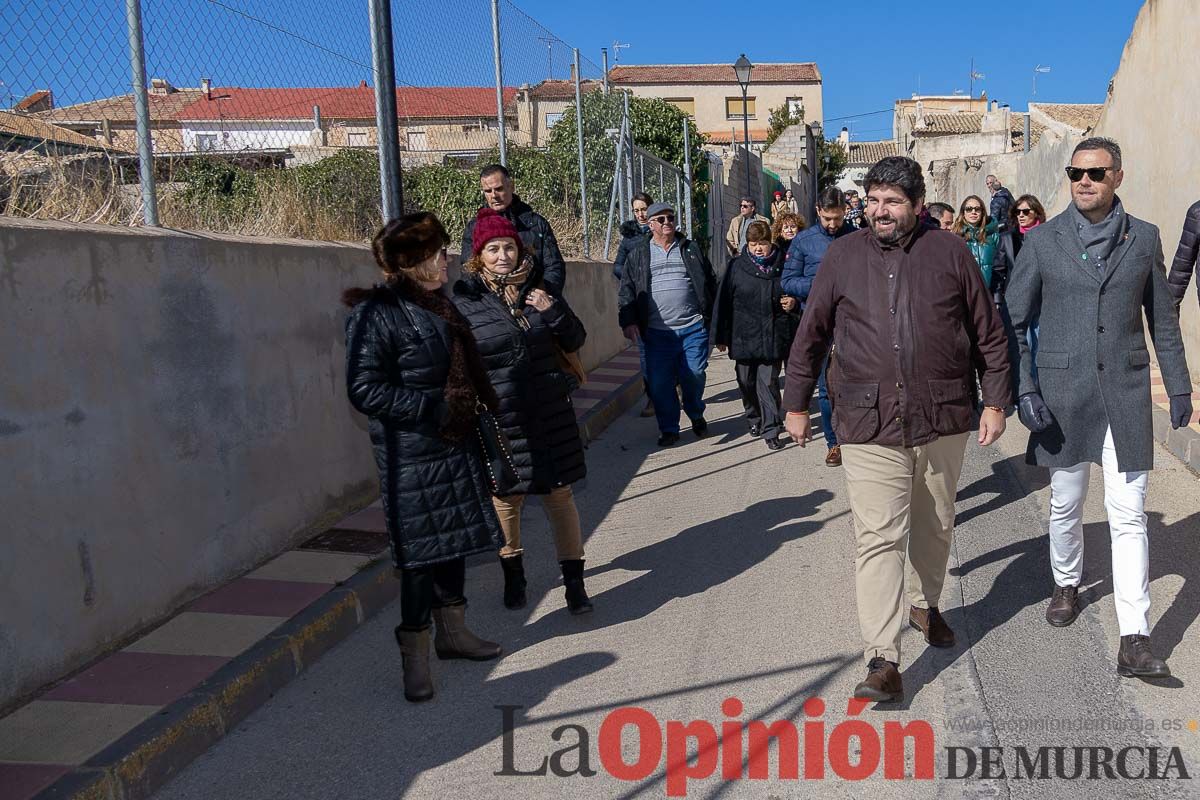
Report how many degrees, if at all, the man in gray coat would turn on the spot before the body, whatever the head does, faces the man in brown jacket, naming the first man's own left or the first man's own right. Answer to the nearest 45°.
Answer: approximately 45° to the first man's own right

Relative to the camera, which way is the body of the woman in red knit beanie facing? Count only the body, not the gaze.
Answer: toward the camera

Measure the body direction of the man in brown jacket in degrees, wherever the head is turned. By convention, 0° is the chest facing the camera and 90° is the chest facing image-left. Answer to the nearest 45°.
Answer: approximately 0°

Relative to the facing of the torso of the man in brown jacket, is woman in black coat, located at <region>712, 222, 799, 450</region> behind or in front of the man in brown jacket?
behind

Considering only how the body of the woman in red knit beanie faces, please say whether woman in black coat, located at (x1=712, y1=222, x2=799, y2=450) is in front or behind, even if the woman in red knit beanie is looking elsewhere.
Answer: behind

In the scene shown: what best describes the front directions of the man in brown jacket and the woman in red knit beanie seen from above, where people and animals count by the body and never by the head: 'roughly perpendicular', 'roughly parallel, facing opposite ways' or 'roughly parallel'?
roughly parallel

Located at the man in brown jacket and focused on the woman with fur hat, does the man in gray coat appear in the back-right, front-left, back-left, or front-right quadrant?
back-right

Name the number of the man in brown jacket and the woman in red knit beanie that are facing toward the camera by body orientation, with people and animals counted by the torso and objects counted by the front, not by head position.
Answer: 2

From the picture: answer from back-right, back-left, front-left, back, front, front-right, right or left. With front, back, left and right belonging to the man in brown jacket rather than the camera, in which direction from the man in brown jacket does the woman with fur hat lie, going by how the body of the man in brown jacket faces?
right

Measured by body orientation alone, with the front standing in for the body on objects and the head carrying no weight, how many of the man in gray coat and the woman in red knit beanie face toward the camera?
2

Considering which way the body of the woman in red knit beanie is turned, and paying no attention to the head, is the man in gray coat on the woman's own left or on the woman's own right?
on the woman's own left

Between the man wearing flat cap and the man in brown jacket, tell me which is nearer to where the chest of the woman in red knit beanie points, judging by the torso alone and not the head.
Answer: the man in brown jacket

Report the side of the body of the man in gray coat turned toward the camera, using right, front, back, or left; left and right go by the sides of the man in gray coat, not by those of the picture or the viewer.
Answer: front

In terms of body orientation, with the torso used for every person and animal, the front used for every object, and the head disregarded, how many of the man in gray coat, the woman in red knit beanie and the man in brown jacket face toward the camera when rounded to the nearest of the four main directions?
3

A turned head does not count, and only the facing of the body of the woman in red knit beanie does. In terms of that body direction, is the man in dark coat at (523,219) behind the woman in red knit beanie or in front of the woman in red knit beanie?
behind

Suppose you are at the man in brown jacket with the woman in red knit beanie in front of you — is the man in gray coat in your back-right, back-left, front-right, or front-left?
back-right
